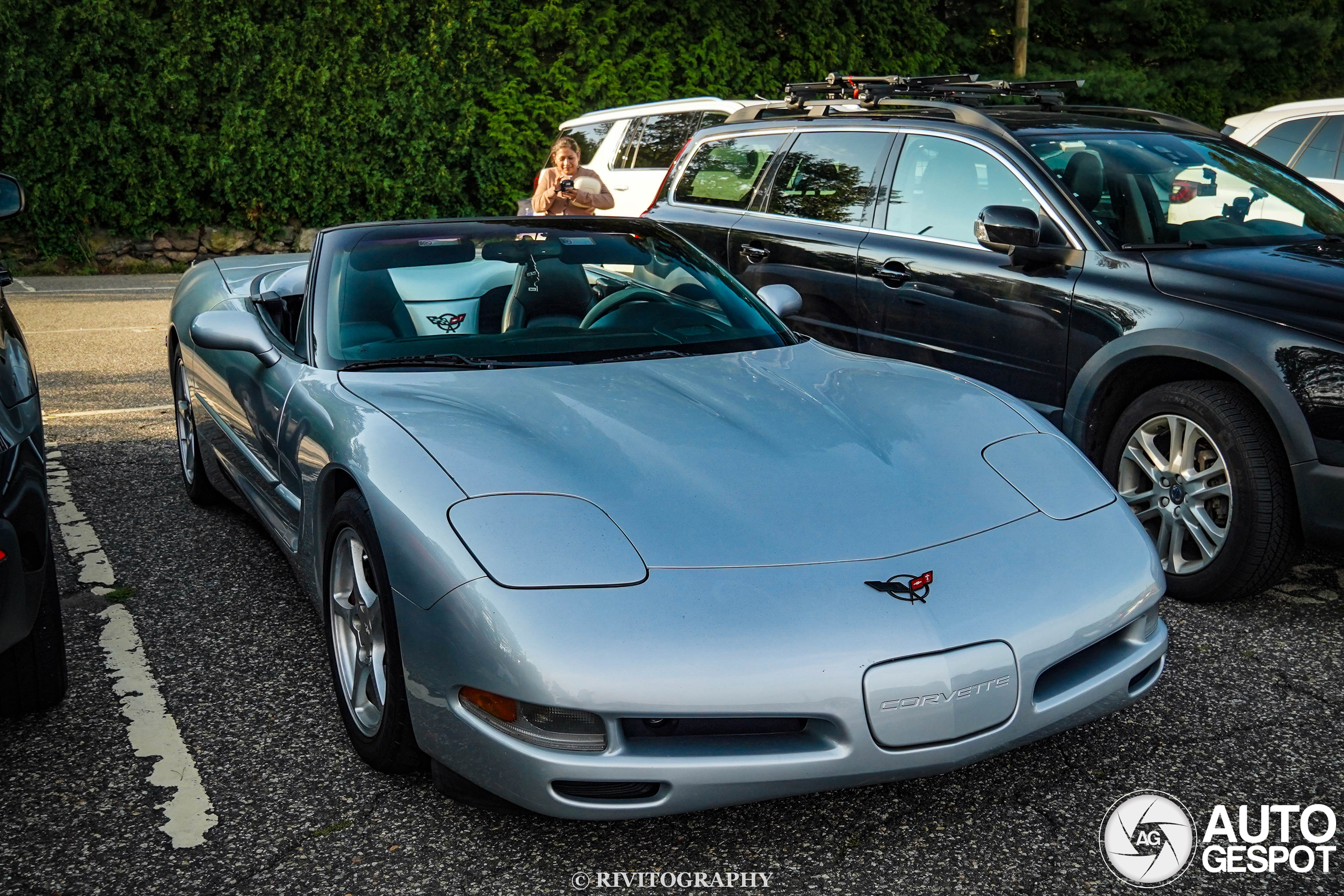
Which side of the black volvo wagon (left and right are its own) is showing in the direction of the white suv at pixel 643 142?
back

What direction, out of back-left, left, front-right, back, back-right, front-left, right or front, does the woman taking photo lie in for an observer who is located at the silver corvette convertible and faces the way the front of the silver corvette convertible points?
back-left

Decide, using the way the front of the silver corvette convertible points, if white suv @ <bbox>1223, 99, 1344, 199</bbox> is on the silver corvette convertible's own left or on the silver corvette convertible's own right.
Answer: on the silver corvette convertible's own left

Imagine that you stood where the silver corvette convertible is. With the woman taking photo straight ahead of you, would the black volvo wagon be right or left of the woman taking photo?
right

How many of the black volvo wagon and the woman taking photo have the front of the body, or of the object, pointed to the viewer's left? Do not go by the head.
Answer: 0

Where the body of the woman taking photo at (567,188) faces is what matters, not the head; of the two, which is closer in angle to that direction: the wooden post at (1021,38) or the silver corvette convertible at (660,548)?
the silver corvette convertible

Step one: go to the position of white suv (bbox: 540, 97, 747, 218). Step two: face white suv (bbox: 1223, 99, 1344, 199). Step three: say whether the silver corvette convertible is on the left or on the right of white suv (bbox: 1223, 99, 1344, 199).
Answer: right

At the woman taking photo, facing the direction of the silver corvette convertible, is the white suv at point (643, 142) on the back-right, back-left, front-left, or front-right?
back-left

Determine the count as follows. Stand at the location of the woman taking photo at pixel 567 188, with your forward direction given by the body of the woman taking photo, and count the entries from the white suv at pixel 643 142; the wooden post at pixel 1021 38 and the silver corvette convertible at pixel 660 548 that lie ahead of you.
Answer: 1
